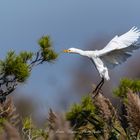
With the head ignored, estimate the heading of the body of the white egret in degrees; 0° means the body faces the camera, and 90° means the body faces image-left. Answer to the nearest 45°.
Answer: approximately 90°
